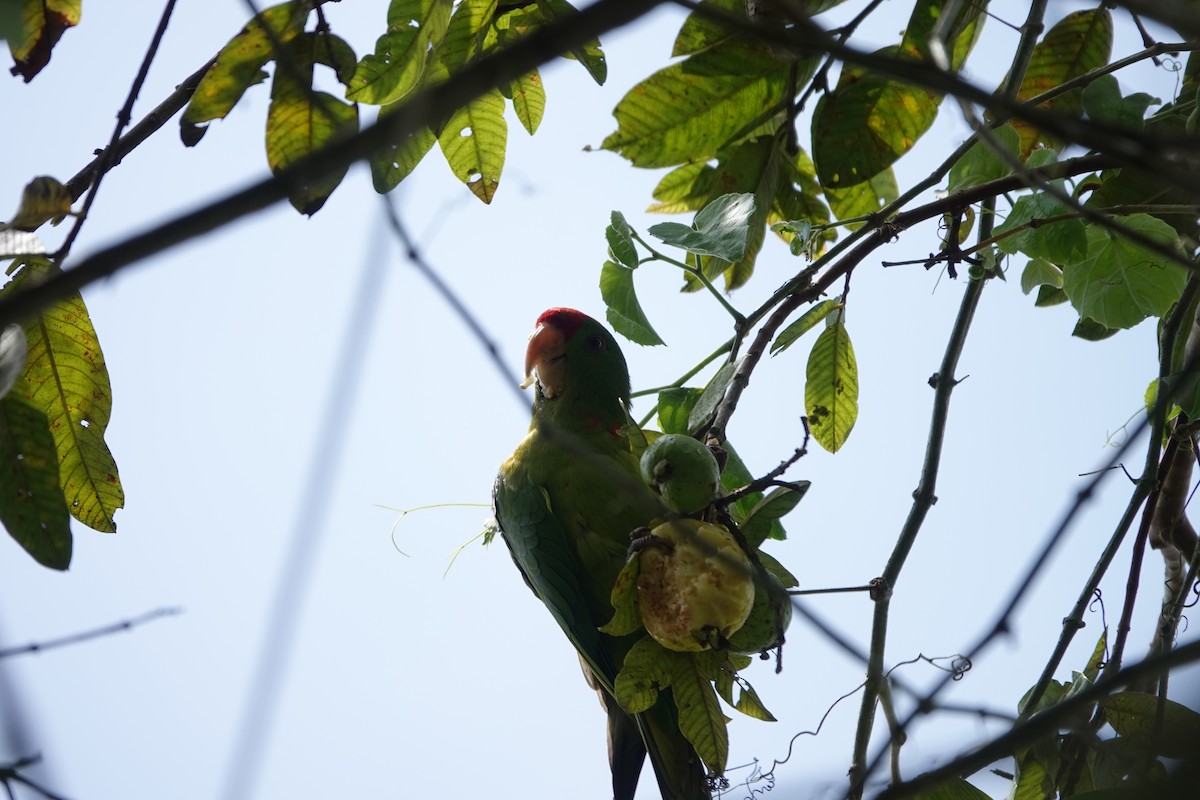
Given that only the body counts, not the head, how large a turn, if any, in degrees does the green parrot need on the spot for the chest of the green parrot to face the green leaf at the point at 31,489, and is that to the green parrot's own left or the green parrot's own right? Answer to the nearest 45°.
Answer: approximately 90° to the green parrot's own right

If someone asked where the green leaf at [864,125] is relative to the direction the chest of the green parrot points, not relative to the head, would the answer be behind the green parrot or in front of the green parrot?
in front

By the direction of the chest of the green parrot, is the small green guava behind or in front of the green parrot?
in front

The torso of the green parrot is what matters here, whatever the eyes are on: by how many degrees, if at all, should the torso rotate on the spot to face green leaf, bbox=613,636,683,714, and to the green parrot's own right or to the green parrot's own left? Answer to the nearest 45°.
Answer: approximately 45° to the green parrot's own right

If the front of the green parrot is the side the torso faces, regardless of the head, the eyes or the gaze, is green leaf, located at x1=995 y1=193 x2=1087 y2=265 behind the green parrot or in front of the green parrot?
in front

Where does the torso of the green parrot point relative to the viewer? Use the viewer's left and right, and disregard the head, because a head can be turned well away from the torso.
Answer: facing the viewer and to the right of the viewer
